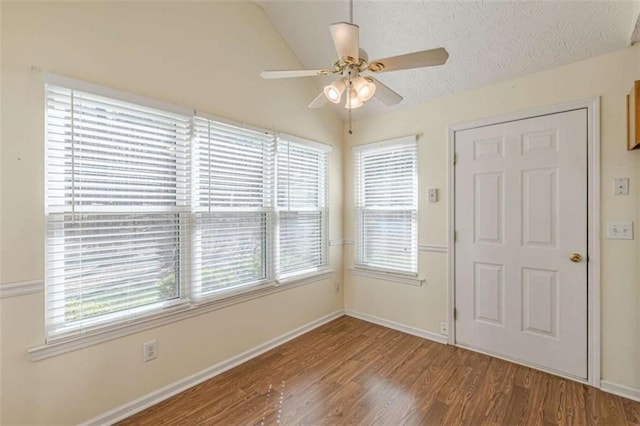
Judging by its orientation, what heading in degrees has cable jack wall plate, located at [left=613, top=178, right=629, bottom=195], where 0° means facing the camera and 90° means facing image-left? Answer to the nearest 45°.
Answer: approximately 0°

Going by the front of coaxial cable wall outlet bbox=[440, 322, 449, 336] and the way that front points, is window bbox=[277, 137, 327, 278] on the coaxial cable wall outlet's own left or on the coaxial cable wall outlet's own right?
on the coaxial cable wall outlet's own right

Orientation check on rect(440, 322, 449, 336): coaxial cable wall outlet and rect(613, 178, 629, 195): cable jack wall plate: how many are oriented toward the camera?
2

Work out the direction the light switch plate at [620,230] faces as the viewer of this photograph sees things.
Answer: facing the viewer

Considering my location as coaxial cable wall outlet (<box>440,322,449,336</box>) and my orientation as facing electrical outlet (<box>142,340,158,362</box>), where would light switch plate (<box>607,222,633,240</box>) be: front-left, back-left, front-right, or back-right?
back-left

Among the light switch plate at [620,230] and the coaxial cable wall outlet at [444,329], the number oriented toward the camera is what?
2

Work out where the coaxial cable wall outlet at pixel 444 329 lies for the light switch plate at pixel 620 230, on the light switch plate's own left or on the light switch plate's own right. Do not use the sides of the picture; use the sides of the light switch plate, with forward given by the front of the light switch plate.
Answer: on the light switch plate's own right

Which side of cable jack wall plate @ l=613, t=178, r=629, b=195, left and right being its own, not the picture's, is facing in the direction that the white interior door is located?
right

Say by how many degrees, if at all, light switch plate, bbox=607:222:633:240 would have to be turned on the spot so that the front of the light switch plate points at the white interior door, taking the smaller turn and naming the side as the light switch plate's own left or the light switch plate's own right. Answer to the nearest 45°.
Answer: approximately 90° to the light switch plate's own right

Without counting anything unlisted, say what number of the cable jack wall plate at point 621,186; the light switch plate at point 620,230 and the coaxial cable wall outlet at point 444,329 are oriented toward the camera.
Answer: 3

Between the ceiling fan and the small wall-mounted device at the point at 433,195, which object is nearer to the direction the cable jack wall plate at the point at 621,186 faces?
the ceiling fan

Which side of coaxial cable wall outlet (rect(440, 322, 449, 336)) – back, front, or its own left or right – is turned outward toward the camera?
front

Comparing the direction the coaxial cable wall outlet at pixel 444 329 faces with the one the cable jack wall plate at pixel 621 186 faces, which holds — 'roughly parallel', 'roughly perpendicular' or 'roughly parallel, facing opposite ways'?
roughly parallel
